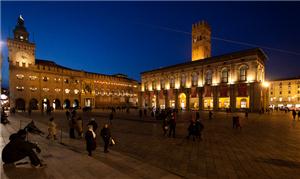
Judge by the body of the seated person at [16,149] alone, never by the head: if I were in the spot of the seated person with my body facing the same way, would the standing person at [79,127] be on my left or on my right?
on my left

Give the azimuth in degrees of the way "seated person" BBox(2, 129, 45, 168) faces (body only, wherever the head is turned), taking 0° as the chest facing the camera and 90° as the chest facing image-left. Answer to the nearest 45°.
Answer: approximately 270°
